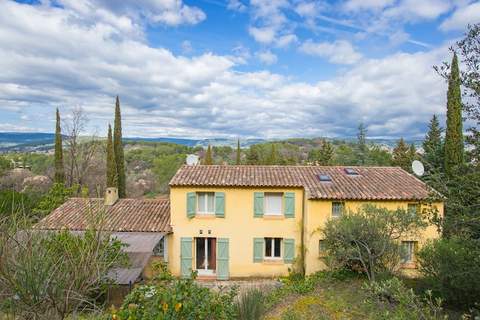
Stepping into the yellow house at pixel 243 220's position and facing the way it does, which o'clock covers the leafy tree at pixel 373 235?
The leafy tree is roughly at 10 o'clock from the yellow house.

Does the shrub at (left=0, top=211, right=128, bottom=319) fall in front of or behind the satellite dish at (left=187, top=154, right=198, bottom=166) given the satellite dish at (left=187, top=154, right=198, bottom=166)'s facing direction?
in front

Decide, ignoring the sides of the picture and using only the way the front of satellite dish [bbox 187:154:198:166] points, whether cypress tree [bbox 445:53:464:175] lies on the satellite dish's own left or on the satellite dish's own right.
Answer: on the satellite dish's own left

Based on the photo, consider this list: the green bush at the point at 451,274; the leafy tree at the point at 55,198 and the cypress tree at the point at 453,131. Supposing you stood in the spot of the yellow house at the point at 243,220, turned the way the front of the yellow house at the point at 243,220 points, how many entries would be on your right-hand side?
1

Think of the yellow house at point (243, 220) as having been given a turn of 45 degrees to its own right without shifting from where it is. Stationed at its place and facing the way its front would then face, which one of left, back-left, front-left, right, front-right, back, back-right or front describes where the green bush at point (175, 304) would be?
front-left

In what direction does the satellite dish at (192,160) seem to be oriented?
toward the camera

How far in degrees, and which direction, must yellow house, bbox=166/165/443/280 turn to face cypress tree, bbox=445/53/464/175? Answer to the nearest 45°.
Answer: approximately 135° to its left

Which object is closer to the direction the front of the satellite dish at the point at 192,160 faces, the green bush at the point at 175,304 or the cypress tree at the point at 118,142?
the green bush

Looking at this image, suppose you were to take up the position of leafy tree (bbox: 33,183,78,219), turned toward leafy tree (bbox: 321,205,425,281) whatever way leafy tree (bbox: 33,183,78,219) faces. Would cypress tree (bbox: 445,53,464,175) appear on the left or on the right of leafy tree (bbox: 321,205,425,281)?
left

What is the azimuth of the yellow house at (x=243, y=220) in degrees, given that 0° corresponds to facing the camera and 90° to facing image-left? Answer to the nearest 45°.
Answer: approximately 0°
